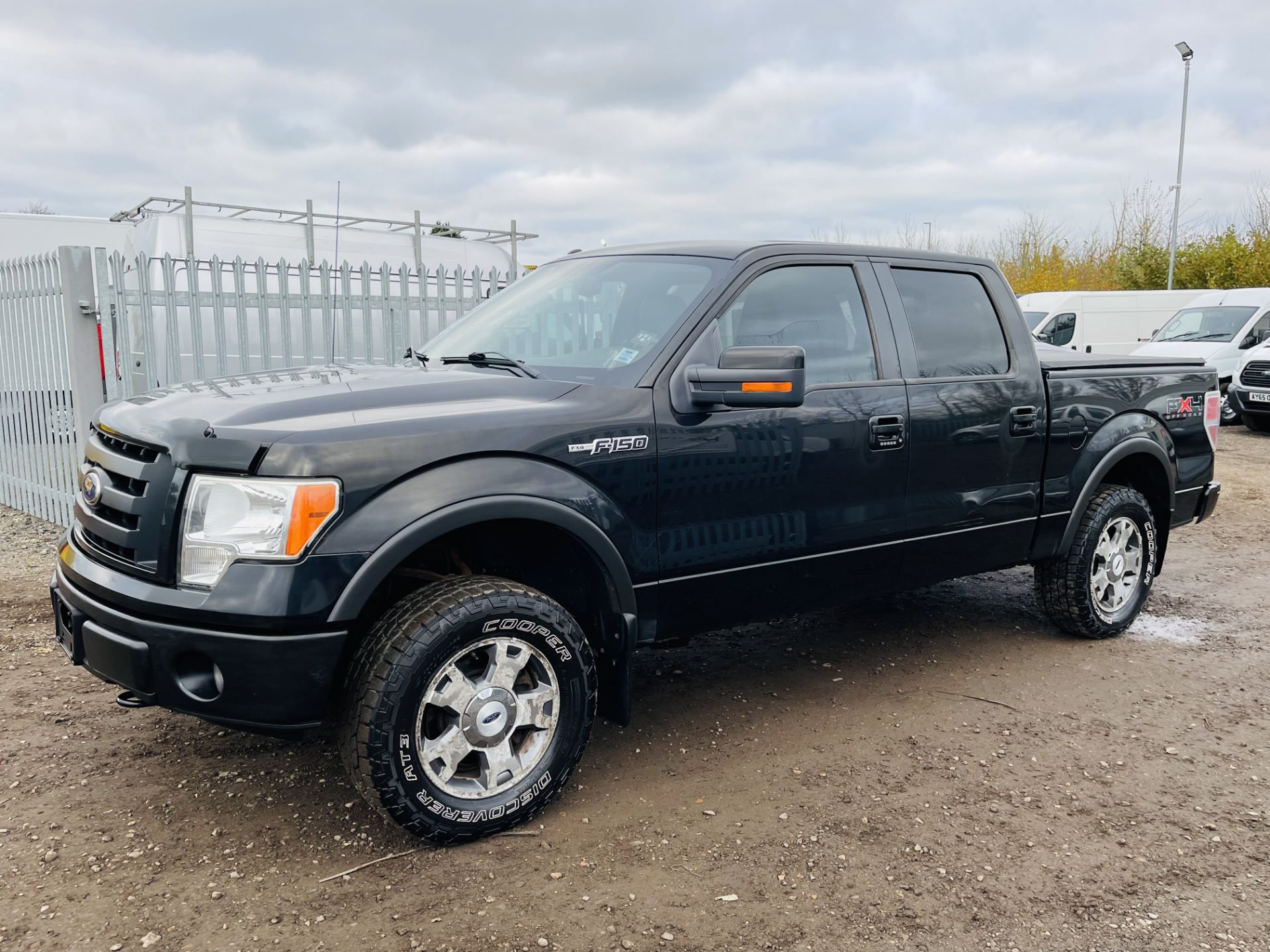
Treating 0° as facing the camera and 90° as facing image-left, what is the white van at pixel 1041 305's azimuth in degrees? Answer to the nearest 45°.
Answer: approximately 45°

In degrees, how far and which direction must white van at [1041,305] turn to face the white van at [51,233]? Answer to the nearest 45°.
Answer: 0° — it already faces it

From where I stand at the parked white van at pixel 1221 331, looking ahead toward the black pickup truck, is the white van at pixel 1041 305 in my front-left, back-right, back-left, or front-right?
back-right

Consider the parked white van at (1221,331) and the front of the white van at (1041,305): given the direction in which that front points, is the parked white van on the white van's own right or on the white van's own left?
on the white van's own left

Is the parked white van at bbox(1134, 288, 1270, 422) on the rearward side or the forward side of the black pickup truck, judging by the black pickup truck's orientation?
on the rearward side

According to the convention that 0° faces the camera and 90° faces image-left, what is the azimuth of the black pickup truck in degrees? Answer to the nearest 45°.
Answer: approximately 45°

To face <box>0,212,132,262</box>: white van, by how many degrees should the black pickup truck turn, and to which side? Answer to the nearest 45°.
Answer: approximately 90° to its right

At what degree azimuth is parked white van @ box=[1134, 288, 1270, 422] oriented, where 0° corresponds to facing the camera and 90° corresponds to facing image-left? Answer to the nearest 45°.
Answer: approximately 45°
